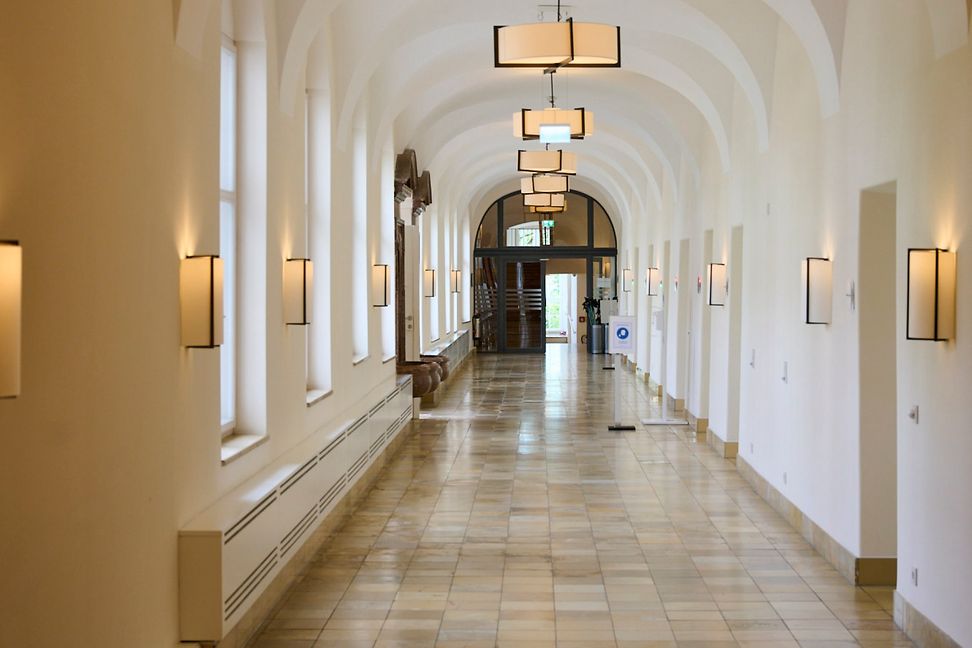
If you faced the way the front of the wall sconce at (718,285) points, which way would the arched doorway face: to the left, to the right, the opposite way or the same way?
to the left

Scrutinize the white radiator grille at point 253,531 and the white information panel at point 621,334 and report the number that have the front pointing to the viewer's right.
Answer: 1

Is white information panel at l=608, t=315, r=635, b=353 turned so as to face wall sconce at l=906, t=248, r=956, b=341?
yes

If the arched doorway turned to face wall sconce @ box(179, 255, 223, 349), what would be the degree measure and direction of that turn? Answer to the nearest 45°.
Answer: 0° — it already faces it

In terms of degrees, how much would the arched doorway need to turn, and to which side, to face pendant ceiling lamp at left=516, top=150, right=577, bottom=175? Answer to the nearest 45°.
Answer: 0° — it already faces it

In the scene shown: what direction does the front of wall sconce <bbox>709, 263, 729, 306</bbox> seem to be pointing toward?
to the viewer's left

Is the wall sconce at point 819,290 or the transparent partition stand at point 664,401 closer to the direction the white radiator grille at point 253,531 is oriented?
the wall sconce

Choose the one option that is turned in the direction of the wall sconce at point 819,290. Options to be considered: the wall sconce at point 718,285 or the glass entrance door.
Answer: the glass entrance door

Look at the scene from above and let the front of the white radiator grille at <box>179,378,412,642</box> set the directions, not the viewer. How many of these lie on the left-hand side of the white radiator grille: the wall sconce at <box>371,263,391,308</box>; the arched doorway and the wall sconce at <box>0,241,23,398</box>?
2

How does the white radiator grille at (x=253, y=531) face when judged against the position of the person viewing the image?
facing to the right of the viewer

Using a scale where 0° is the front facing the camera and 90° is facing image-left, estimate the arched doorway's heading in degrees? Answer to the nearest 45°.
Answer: approximately 0°

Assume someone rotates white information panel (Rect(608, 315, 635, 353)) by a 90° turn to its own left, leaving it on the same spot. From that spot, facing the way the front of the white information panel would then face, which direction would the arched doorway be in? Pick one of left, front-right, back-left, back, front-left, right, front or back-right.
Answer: left
